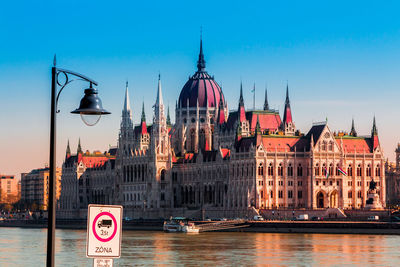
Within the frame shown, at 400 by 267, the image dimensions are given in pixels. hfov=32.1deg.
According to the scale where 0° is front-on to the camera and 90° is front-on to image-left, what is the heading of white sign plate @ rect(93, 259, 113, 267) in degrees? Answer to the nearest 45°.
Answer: approximately 0°

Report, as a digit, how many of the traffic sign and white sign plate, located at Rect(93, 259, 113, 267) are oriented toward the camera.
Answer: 2
